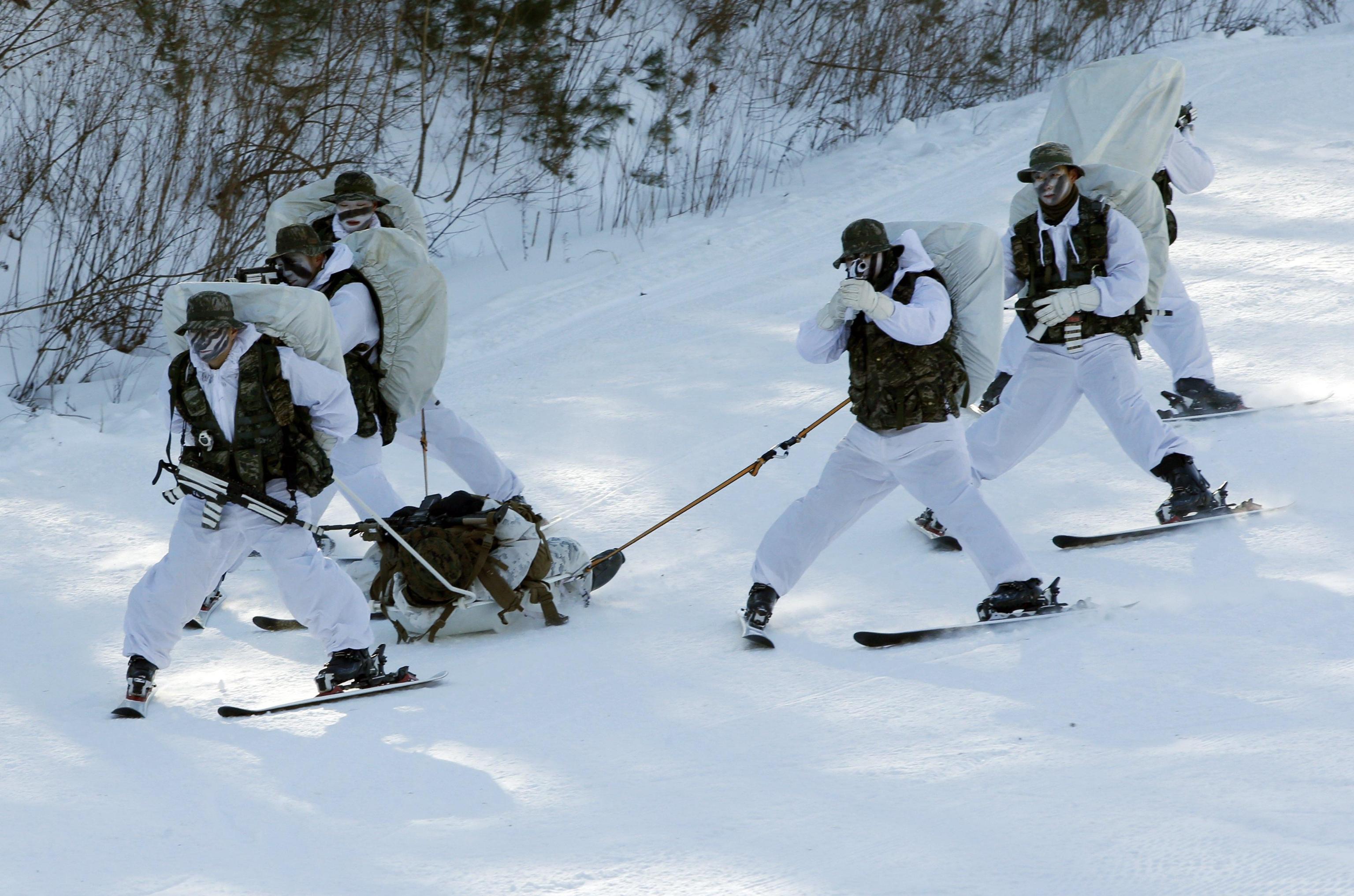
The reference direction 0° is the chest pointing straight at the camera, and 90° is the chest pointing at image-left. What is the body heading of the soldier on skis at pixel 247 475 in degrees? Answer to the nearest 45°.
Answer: approximately 45°

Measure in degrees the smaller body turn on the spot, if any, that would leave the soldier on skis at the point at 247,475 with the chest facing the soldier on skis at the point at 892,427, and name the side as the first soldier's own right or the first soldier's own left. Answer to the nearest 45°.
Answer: approximately 135° to the first soldier's own left

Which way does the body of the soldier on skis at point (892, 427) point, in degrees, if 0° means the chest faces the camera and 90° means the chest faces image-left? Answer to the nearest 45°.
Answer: approximately 45°

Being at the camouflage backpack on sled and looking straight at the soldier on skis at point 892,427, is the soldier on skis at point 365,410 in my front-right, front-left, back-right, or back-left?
back-left

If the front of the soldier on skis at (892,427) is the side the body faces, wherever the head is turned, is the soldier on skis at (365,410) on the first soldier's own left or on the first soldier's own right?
on the first soldier's own right

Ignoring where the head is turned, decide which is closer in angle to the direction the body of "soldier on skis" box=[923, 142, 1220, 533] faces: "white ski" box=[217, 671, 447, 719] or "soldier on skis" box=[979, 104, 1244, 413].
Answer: the white ski

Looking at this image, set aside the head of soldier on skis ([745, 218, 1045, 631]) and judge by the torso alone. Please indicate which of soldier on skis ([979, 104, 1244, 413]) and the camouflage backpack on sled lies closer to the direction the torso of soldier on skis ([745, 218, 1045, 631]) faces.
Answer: the camouflage backpack on sled

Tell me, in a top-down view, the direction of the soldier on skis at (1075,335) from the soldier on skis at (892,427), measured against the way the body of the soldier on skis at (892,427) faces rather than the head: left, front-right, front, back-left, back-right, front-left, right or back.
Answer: back

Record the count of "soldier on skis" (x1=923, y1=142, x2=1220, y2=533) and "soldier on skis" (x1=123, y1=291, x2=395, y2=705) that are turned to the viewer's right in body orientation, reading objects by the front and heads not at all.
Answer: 0

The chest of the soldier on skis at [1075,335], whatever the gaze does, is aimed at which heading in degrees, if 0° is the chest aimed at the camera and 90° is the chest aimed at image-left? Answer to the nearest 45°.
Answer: approximately 45°

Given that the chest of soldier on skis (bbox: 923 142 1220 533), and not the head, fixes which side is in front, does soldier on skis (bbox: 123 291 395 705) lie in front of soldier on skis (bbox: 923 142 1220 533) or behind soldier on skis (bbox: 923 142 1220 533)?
in front
